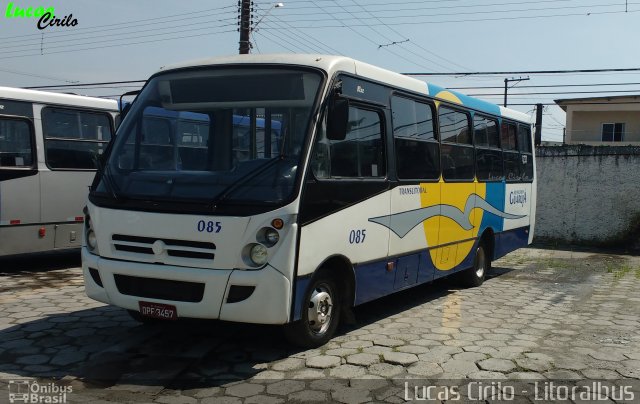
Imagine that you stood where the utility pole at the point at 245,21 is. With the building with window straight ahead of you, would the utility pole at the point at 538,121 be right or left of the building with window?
right

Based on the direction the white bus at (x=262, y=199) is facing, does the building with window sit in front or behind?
behind

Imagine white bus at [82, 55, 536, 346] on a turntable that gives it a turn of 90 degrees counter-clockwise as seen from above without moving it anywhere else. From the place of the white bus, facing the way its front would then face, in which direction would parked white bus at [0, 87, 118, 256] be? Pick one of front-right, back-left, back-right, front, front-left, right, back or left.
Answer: back

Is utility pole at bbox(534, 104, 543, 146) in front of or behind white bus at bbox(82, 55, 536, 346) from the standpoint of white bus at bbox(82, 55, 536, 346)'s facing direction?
behind

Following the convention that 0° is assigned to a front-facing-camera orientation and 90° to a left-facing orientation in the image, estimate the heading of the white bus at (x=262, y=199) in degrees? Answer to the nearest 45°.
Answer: approximately 45°

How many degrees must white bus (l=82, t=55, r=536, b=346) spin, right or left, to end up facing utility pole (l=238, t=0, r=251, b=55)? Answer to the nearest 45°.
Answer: approximately 135° to its right
